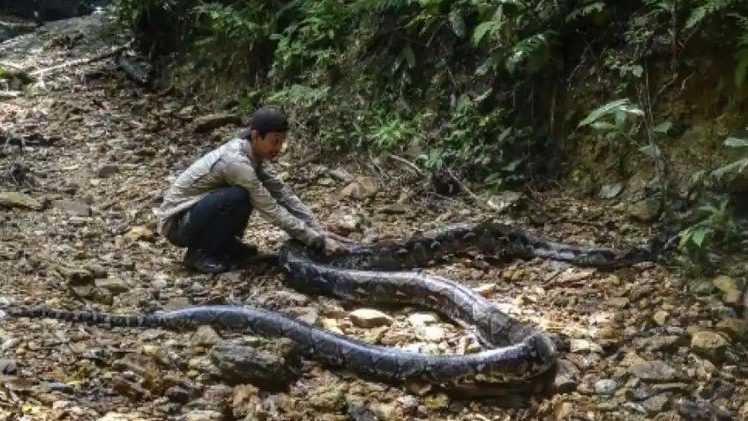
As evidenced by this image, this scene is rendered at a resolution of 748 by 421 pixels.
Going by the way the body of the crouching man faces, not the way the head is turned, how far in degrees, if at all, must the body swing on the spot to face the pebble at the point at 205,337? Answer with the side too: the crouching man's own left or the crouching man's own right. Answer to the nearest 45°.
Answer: approximately 90° to the crouching man's own right

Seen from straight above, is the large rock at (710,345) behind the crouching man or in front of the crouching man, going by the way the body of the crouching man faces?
in front

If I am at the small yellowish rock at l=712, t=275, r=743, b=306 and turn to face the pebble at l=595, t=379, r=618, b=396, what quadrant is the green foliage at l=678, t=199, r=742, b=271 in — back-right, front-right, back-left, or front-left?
back-right

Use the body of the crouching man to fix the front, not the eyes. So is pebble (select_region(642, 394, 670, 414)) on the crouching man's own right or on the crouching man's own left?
on the crouching man's own right

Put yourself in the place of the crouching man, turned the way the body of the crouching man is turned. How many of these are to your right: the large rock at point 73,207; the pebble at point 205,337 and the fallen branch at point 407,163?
1

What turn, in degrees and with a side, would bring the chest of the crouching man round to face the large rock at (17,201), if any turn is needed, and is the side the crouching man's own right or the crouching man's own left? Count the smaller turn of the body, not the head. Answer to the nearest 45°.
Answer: approximately 135° to the crouching man's own left

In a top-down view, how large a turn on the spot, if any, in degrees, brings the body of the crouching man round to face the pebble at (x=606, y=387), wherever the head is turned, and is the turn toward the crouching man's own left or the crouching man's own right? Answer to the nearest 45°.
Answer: approximately 45° to the crouching man's own right

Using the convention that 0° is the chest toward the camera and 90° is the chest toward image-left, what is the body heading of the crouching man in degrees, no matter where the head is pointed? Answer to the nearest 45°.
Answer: approximately 270°

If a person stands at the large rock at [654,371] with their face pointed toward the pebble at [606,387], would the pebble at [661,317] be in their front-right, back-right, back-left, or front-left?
back-right

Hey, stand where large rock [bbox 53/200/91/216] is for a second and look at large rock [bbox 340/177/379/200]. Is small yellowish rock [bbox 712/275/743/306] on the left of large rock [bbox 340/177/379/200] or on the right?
right

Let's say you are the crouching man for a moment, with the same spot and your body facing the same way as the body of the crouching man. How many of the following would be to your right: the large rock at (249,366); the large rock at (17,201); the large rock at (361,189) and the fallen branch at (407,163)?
1

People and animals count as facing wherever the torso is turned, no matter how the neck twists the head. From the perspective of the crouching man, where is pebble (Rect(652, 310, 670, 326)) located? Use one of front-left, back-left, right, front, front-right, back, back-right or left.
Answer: front-right

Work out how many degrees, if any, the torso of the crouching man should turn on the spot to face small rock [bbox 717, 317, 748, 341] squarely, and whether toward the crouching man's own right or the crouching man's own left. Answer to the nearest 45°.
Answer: approximately 45° to the crouching man's own right

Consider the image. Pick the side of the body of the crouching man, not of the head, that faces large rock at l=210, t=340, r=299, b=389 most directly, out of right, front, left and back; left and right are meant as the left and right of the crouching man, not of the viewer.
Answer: right

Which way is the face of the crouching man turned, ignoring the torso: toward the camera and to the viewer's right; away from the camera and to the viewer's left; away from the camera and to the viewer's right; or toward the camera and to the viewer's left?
toward the camera and to the viewer's right
